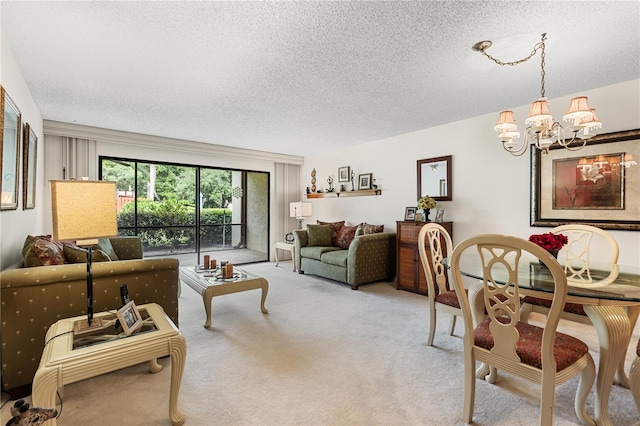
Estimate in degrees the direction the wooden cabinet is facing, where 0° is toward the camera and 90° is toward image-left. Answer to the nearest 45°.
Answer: approximately 45°

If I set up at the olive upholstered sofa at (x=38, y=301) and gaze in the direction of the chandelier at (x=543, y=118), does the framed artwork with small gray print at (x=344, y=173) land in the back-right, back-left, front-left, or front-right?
front-left

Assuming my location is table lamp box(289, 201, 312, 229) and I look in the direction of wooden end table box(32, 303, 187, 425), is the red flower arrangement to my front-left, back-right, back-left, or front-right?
front-left

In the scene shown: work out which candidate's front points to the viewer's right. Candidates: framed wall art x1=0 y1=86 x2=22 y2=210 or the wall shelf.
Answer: the framed wall art

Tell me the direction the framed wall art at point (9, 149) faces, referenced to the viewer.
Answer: facing to the right of the viewer

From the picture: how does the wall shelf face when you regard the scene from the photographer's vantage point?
facing the viewer and to the left of the viewer

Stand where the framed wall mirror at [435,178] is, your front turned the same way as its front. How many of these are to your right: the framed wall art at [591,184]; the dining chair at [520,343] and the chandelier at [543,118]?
0

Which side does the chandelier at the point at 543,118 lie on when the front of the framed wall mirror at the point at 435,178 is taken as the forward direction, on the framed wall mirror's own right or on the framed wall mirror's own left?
on the framed wall mirror's own left

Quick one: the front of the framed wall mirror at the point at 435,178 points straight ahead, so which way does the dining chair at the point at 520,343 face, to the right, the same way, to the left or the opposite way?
the opposite way

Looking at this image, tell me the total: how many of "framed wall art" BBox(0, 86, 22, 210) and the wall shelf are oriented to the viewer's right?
1

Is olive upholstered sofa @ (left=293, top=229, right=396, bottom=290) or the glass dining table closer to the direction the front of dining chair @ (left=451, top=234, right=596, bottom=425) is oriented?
the glass dining table

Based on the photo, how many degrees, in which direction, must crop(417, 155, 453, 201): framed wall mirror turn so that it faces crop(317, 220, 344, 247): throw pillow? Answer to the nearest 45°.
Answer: approximately 45° to its right

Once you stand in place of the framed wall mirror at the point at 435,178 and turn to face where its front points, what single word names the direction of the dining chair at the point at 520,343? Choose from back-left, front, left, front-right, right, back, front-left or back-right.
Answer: front-left

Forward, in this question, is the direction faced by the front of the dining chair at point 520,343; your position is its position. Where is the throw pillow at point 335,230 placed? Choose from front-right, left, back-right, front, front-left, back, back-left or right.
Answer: left
